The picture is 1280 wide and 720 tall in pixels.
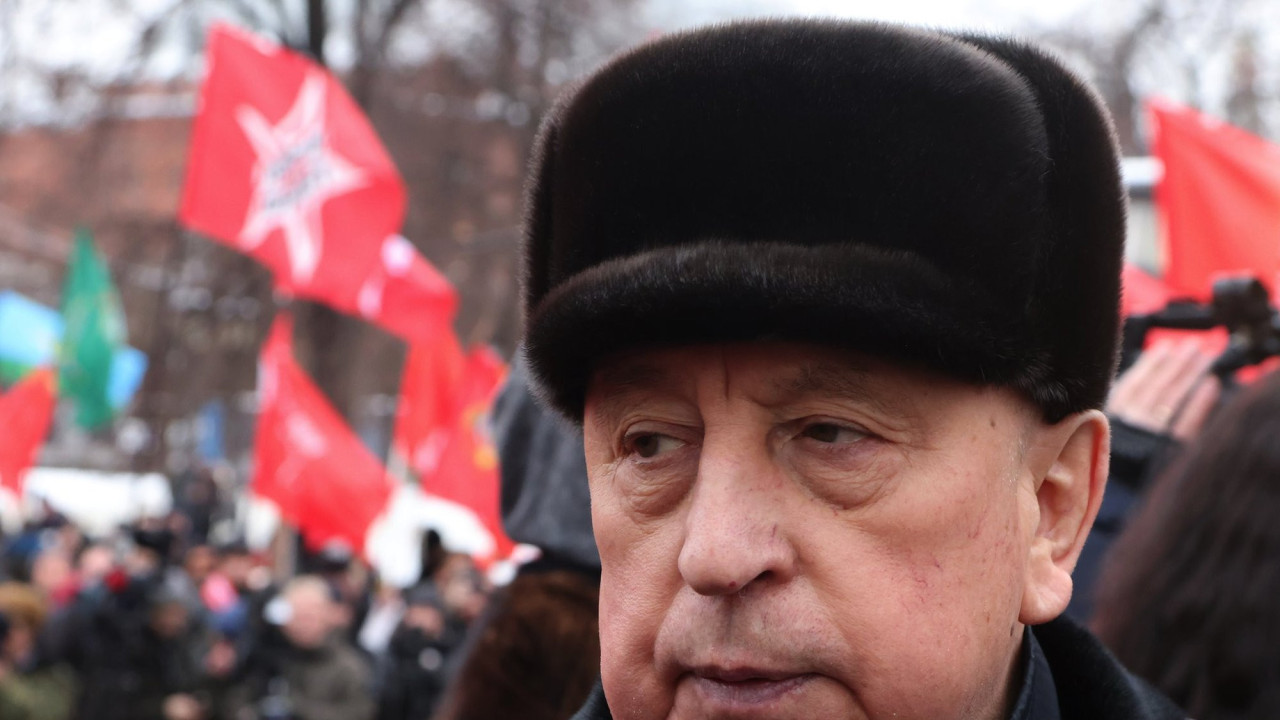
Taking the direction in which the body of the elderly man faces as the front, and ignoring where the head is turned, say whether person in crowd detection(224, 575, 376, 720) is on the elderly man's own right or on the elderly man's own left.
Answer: on the elderly man's own right

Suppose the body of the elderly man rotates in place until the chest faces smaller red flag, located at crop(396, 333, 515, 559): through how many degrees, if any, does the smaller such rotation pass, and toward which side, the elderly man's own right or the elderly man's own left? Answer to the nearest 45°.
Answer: approximately 135° to the elderly man's own right

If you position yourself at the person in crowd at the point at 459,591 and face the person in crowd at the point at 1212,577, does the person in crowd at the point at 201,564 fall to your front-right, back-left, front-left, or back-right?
back-right

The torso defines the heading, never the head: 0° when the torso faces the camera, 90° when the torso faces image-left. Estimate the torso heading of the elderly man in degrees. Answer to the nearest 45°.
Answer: approximately 45°
